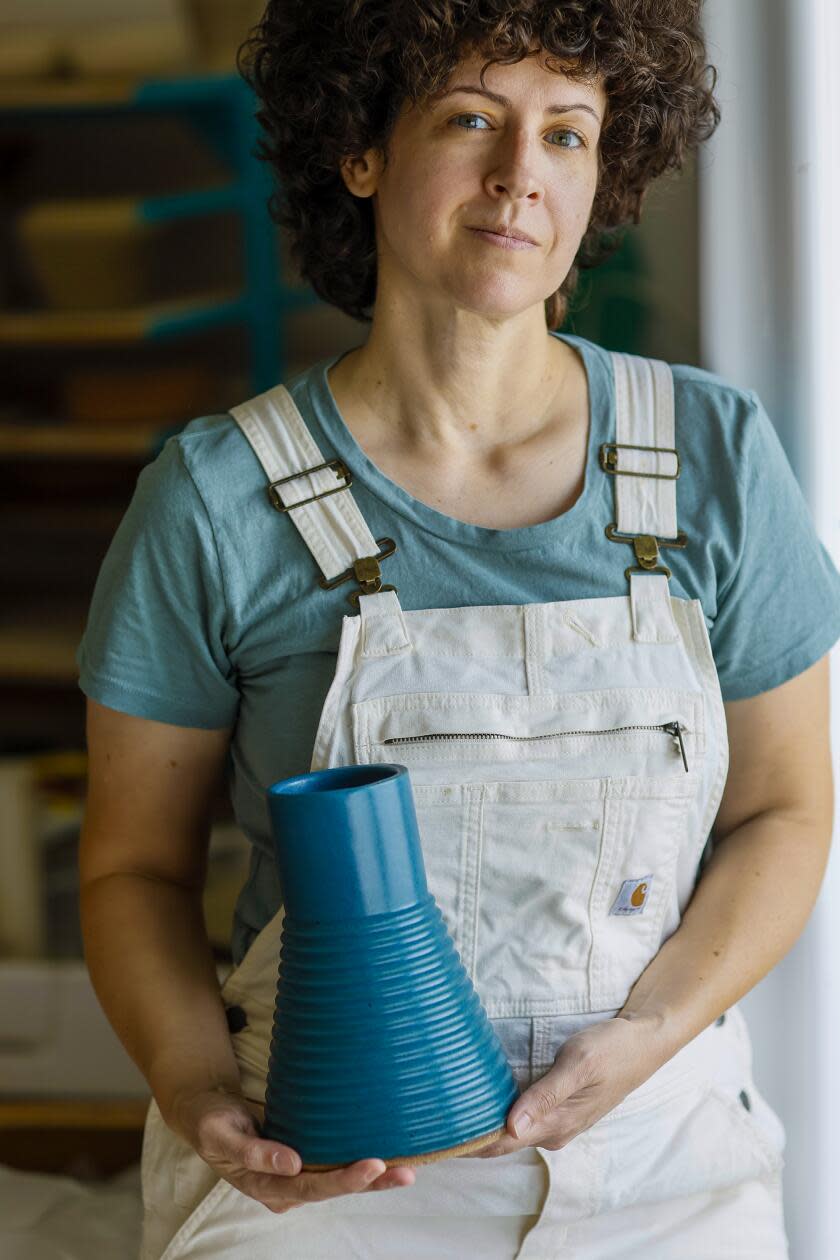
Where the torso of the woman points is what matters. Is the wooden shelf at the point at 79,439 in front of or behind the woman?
behind

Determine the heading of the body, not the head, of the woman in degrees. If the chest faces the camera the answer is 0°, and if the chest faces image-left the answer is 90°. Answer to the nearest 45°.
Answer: approximately 0°

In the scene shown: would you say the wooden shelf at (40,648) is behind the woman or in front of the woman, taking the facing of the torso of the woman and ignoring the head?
behind

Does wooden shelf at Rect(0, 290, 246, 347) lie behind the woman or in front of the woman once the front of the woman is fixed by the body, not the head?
behind

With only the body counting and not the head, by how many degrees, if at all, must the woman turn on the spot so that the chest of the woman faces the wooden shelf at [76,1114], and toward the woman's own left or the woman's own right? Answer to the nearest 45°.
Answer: approximately 135° to the woman's own right
